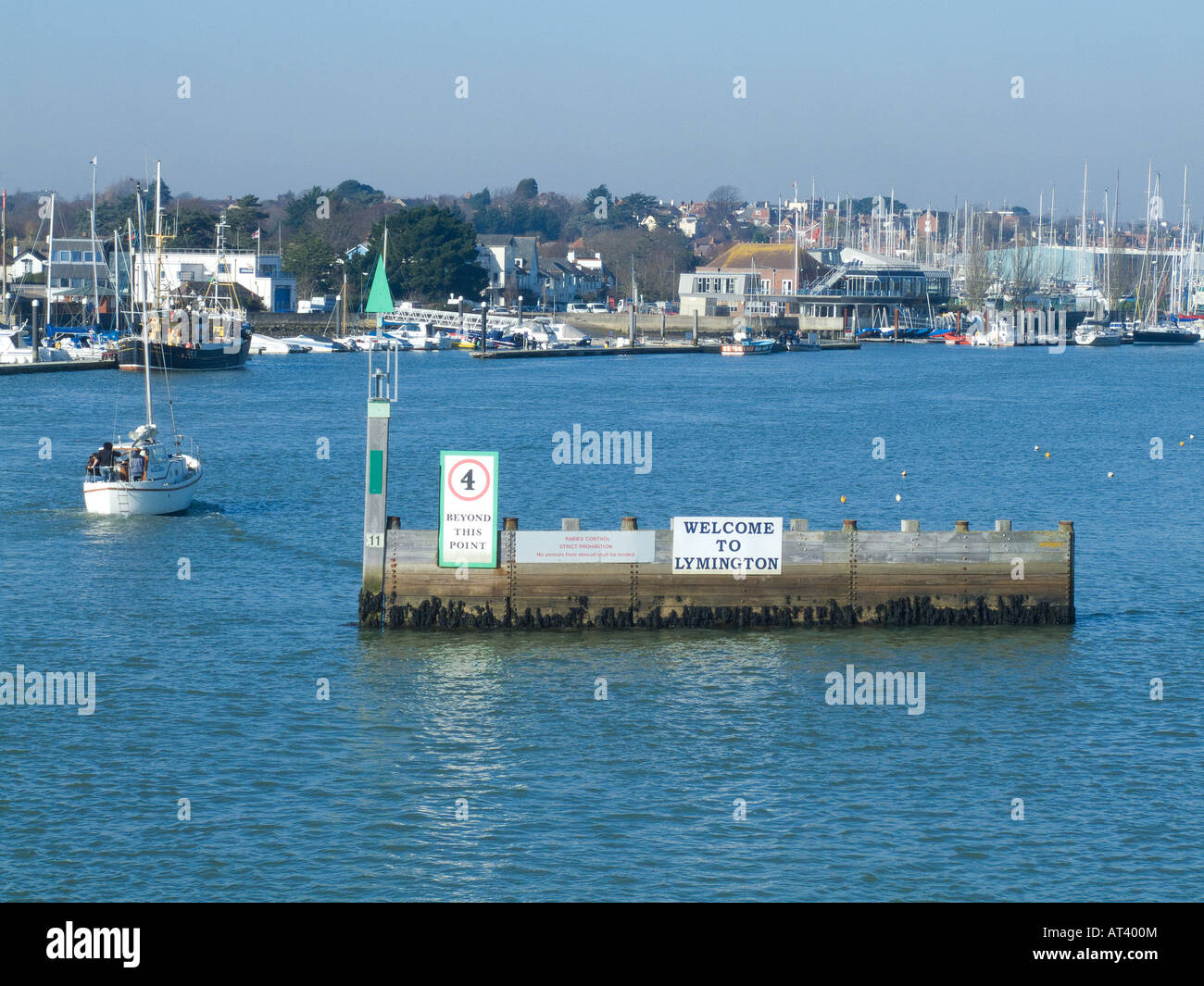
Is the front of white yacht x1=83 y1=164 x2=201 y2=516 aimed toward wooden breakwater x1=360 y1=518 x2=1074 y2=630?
no

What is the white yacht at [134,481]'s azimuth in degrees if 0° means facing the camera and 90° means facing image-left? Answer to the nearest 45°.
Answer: approximately 225°

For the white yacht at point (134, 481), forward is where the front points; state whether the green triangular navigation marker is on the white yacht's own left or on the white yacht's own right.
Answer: on the white yacht's own right
